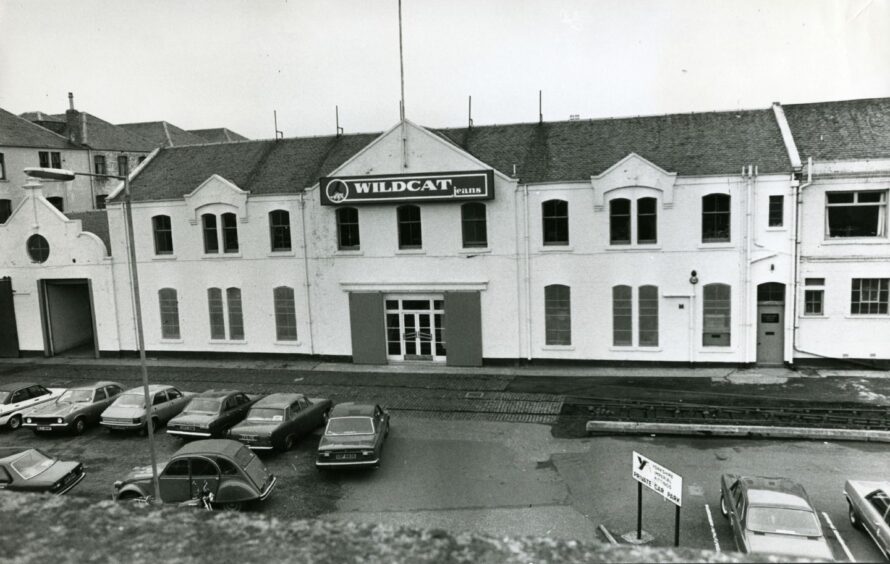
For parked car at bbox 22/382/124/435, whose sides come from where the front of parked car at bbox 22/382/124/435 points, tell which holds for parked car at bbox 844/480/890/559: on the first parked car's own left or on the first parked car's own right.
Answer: on the first parked car's own left

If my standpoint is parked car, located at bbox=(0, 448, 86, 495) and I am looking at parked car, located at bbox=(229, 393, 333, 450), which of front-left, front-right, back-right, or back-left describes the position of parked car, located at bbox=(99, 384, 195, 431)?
front-left

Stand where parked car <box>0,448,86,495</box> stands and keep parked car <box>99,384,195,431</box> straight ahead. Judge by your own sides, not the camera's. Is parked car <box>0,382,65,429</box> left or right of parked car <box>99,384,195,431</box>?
left

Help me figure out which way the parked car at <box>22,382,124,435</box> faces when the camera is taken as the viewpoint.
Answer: facing the viewer and to the left of the viewer

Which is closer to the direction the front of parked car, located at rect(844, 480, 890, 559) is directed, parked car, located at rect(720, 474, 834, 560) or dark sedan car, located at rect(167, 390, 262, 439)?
the dark sedan car
